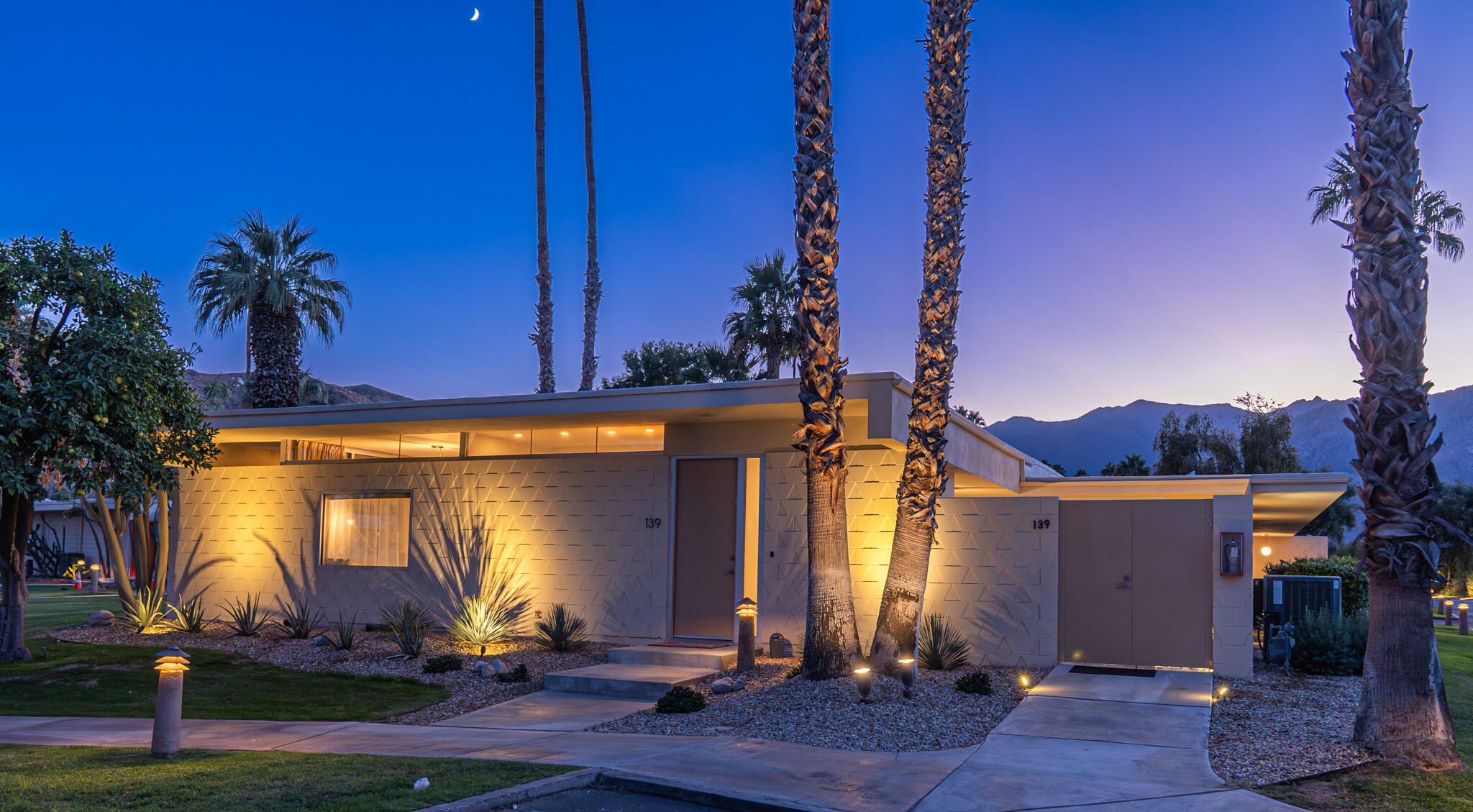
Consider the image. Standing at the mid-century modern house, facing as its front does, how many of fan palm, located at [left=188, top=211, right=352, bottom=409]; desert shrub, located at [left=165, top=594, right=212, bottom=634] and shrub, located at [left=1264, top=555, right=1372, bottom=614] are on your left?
1

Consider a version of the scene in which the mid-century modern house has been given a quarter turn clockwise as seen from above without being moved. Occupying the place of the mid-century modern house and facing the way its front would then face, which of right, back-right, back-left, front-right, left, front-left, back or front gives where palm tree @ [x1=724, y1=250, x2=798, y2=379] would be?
right

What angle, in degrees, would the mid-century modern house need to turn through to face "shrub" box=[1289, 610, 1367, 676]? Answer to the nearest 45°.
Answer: approximately 90° to its left

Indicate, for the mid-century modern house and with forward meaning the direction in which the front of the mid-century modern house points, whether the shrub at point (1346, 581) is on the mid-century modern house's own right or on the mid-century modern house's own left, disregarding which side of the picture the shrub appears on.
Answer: on the mid-century modern house's own left

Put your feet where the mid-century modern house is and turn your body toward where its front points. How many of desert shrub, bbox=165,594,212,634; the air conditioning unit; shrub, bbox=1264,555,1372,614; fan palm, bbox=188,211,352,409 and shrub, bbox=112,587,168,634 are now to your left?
2

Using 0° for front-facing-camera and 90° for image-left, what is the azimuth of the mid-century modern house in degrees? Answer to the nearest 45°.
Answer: approximately 0°

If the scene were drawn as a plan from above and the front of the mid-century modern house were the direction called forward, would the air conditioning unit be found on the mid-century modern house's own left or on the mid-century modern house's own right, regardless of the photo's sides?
on the mid-century modern house's own left

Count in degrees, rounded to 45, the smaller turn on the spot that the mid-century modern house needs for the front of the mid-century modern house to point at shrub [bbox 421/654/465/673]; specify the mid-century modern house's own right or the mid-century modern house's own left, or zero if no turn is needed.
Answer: approximately 45° to the mid-century modern house's own right

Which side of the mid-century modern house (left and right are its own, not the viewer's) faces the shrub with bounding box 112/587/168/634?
right
